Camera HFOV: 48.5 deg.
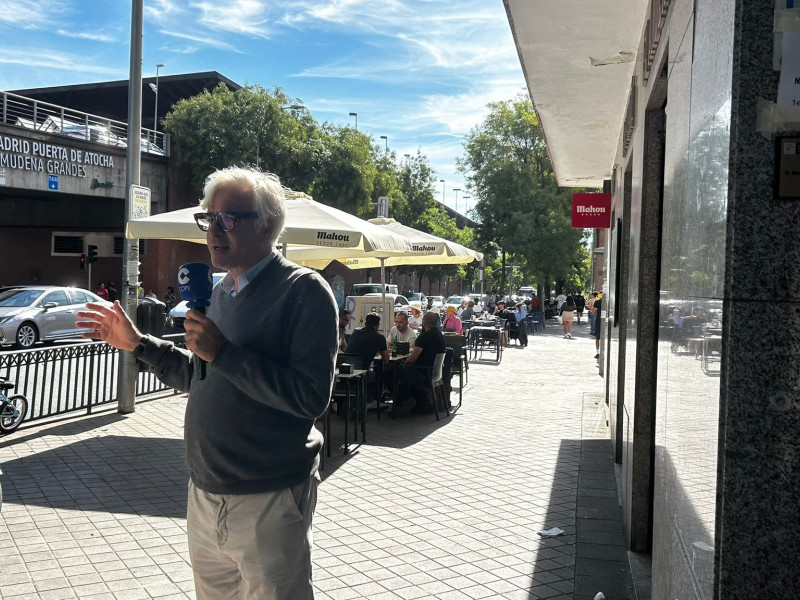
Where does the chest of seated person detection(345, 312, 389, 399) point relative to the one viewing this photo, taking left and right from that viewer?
facing away from the viewer and to the right of the viewer

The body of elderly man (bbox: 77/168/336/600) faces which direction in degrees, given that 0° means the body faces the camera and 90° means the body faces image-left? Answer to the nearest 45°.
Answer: approximately 45°

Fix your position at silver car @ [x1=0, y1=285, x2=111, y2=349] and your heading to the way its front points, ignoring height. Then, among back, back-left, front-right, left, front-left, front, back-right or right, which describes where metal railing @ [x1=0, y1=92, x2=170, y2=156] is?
back-right

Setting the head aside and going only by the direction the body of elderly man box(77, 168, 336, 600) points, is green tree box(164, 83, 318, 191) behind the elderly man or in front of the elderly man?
behind

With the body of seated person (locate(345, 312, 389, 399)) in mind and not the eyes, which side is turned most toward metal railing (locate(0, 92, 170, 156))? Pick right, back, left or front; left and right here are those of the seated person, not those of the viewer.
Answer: left

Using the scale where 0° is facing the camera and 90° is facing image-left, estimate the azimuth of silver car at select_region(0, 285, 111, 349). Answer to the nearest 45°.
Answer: approximately 45°

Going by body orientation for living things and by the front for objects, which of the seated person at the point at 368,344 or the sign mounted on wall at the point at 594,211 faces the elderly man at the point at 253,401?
the sign mounted on wall

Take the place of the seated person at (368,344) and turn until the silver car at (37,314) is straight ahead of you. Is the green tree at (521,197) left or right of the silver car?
right

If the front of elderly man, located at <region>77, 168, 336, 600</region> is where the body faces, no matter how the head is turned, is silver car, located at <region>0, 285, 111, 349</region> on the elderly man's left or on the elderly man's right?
on the elderly man's right

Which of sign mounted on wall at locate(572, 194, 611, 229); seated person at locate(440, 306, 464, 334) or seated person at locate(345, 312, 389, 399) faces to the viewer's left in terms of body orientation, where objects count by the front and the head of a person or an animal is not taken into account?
seated person at locate(440, 306, 464, 334)

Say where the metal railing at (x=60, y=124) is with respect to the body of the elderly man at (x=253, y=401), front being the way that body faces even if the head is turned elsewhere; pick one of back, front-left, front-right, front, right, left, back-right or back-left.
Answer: back-right

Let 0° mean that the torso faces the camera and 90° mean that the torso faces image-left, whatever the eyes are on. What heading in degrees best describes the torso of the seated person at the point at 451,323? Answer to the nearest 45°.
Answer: approximately 90°

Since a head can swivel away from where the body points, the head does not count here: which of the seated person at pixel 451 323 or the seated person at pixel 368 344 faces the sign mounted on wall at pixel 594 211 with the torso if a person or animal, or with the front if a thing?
the seated person at pixel 368 344
